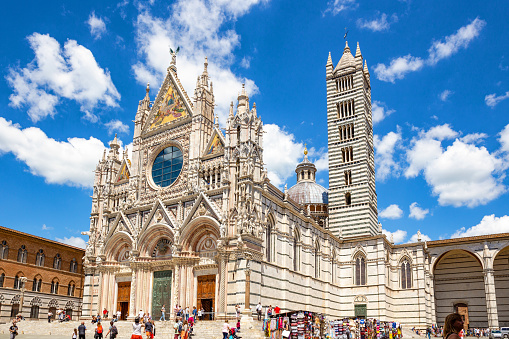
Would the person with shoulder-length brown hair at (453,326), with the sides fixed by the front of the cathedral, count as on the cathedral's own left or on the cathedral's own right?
on the cathedral's own left

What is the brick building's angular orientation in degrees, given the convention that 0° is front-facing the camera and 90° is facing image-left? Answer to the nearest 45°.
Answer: approximately 315°

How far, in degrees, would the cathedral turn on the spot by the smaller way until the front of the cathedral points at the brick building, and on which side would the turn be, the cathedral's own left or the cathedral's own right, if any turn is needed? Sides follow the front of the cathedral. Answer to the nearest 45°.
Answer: approximately 45° to the cathedral's own right
